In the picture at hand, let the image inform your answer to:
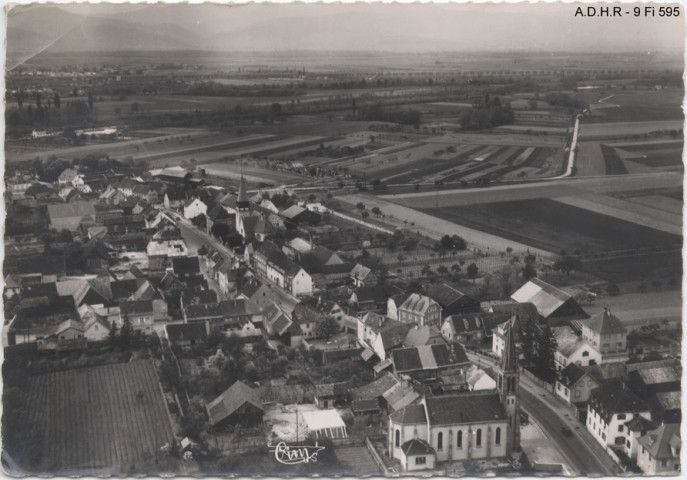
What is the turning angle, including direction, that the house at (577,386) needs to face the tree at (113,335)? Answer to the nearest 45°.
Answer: approximately 45° to its right

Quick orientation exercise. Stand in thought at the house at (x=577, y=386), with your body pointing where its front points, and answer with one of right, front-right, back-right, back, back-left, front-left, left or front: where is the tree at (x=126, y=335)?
front-right

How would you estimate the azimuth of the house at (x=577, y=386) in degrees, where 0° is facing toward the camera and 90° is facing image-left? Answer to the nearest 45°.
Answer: approximately 45°

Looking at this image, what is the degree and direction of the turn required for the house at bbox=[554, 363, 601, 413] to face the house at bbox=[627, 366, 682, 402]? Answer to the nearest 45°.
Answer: approximately 135° to its left

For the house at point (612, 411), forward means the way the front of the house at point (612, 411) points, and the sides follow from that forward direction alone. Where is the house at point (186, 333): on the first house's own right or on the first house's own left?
on the first house's own right

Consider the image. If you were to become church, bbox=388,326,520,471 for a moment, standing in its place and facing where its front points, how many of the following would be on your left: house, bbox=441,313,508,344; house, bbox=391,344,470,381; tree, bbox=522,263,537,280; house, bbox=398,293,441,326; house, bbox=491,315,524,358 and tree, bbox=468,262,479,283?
6

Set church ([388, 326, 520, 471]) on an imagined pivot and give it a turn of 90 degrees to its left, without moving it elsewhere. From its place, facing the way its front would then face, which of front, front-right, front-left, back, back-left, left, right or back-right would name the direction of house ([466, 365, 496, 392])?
front

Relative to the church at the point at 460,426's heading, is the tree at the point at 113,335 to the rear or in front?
to the rear

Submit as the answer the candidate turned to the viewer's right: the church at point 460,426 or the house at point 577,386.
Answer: the church

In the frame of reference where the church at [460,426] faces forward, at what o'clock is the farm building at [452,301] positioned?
The farm building is roughly at 9 o'clock from the church.

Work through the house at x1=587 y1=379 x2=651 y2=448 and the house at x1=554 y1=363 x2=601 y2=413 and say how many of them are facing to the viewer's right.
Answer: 0

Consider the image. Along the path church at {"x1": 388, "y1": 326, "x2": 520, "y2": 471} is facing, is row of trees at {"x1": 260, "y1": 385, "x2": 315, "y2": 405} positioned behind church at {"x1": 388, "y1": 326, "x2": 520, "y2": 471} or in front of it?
behind

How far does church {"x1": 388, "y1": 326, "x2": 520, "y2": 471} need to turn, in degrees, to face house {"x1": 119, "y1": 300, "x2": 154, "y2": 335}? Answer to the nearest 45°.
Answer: approximately 135° to its left

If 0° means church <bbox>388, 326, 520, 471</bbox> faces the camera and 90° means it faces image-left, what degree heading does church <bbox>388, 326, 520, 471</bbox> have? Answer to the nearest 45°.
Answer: approximately 270°

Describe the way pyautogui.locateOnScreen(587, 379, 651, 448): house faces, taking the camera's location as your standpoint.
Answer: facing the viewer and to the left of the viewer

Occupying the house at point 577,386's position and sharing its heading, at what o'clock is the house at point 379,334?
the house at point 379,334 is roughly at 2 o'clock from the house at point 577,386.
